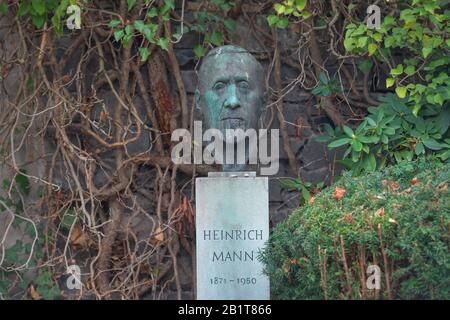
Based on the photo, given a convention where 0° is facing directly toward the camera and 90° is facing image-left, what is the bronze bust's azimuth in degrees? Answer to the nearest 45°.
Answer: approximately 0°
